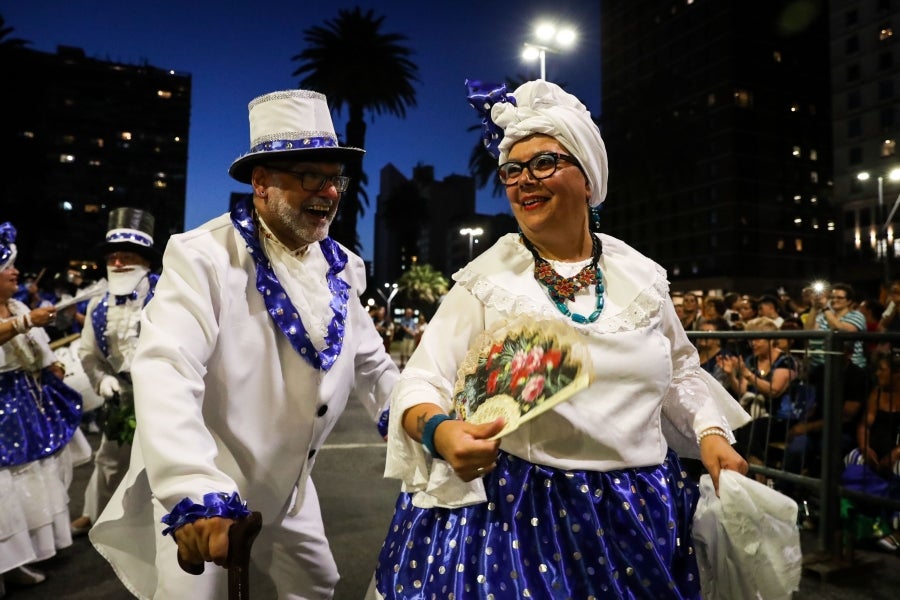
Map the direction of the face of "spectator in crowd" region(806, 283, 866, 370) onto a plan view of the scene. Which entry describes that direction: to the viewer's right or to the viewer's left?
to the viewer's left

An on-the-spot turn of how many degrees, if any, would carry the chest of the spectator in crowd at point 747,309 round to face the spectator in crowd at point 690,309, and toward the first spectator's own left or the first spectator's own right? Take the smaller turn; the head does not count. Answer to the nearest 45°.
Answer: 0° — they already face them

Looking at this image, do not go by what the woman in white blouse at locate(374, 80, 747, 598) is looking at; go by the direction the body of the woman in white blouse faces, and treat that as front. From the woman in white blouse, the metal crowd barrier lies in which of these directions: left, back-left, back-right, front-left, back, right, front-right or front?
back-left

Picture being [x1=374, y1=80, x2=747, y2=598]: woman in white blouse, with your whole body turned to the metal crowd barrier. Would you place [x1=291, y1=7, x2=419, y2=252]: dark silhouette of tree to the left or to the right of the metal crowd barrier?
left

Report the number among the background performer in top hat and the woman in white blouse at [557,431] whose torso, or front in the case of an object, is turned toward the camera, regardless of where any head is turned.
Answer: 2

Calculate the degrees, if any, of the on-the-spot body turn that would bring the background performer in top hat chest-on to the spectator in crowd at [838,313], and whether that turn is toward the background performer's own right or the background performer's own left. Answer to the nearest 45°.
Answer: approximately 90° to the background performer's own left

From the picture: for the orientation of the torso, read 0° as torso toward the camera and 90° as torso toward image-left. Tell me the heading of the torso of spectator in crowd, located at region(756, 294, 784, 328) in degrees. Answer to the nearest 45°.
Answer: approximately 45°
